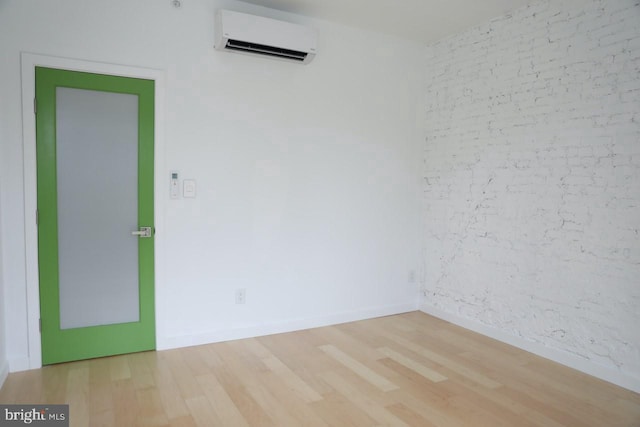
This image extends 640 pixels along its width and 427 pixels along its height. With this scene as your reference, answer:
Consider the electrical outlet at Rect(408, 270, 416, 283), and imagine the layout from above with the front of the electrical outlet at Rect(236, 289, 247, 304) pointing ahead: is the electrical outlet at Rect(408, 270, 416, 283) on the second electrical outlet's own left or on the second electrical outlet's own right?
on the second electrical outlet's own left

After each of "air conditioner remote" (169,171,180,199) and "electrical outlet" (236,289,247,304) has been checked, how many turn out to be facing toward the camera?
2

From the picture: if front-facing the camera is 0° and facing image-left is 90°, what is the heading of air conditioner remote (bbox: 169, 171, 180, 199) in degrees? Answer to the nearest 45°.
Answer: approximately 0°

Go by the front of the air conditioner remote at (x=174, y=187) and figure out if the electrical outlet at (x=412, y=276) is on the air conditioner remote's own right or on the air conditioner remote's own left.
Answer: on the air conditioner remote's own left

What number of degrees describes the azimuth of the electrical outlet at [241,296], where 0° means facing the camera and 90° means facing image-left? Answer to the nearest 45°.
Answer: approximately 0°
